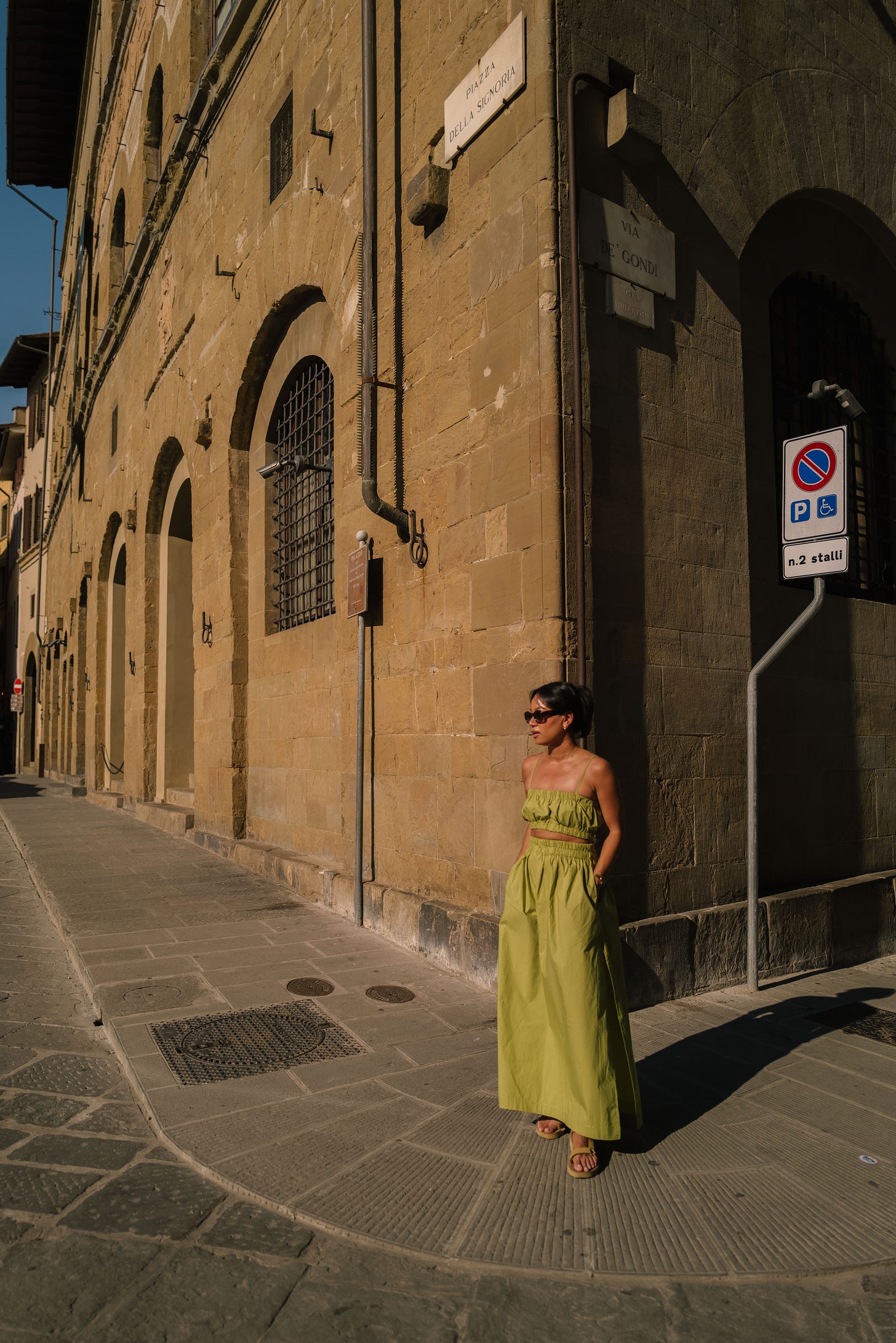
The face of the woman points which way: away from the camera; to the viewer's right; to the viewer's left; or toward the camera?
to the viewer's left

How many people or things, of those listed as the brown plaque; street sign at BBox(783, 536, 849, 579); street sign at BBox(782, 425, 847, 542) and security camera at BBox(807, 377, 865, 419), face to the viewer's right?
1

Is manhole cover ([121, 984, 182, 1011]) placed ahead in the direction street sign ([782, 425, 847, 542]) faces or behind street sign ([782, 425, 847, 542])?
ahead

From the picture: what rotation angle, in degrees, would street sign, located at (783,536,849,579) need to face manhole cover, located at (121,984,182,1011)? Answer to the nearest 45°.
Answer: approximately 45° to its right

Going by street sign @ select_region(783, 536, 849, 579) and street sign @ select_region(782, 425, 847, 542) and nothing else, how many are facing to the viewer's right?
0

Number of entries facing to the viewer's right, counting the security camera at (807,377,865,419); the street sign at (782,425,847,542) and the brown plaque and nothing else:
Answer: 1

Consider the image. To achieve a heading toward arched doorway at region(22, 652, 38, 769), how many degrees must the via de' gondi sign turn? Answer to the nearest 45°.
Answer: approximately 180°

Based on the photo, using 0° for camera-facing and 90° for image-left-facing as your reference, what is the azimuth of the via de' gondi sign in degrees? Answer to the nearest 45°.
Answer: approximately 315°

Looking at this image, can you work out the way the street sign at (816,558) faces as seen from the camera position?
facing the viewer and to the left of the viewer
